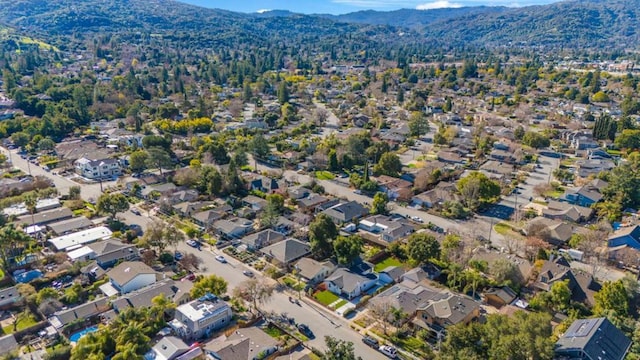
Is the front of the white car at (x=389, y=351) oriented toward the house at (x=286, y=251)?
yes

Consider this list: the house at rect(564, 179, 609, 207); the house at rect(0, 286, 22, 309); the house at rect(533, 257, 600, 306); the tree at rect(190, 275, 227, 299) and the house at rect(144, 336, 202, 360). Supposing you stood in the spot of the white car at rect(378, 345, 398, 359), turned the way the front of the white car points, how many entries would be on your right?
2

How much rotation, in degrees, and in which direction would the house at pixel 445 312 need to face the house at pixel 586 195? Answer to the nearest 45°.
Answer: approximately 180°

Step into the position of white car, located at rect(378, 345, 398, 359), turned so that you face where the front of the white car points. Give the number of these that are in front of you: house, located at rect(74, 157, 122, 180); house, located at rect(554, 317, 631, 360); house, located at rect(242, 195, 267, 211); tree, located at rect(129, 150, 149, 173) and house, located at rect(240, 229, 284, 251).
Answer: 4

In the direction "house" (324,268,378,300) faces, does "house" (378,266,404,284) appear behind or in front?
behind

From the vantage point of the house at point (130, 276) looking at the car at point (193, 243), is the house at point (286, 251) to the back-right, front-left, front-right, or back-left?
front-right

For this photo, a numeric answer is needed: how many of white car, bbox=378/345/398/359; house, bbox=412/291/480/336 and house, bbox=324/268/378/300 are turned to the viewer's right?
0

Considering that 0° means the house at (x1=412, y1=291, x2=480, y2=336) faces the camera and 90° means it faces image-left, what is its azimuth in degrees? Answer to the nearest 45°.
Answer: approximately 45°

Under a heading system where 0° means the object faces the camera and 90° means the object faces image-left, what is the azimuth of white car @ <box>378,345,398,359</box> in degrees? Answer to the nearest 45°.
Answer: approximately 135°

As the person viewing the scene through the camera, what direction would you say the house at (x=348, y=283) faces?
facing the viewer and to the left of the viewer

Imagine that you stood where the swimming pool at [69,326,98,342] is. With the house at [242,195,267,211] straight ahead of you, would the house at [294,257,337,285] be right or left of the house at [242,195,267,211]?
right
